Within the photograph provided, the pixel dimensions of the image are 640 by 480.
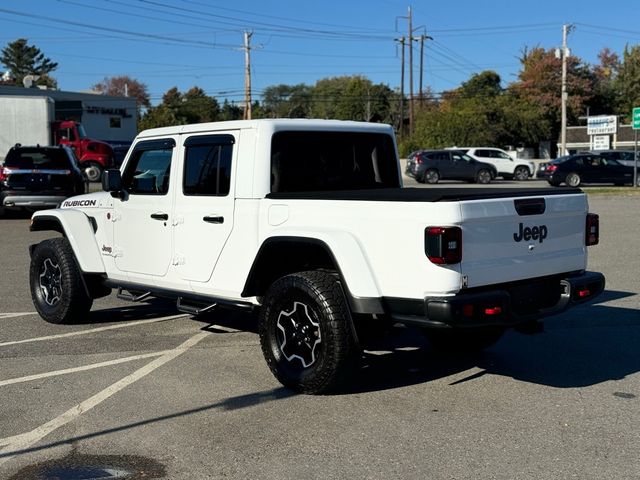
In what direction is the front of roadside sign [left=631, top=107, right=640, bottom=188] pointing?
toward the camera

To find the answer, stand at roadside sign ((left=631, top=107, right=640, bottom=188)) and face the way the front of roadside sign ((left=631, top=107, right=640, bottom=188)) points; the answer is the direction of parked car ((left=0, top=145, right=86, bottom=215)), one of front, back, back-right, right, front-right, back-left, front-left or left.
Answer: front-right

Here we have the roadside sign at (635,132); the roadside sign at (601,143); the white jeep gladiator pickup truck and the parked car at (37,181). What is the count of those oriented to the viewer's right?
0

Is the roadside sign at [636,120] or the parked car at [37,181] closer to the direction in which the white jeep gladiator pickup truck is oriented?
the parked car

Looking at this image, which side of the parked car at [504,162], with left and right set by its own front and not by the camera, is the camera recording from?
right

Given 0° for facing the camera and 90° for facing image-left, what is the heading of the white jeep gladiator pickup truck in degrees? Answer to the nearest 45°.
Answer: approximately 135°

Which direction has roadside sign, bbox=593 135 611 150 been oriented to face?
toward the camera

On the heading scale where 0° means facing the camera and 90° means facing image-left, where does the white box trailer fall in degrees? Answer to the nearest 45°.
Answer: approximately 270°

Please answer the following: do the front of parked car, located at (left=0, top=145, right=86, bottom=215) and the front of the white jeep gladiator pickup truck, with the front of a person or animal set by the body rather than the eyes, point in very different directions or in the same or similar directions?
same or similar directions

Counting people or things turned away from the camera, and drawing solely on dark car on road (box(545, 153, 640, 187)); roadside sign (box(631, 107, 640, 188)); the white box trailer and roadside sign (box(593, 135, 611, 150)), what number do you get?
0

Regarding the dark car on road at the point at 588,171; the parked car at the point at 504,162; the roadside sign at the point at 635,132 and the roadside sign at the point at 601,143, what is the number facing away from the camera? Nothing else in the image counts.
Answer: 0

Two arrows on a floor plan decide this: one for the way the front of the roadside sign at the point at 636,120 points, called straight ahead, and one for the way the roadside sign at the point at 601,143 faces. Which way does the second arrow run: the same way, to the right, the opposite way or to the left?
the same way

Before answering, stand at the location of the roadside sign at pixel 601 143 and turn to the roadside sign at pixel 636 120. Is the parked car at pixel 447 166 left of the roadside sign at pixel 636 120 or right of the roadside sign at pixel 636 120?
right

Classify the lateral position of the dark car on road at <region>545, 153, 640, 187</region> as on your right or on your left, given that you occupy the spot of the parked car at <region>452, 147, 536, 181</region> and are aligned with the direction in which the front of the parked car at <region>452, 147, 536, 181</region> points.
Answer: on your right
